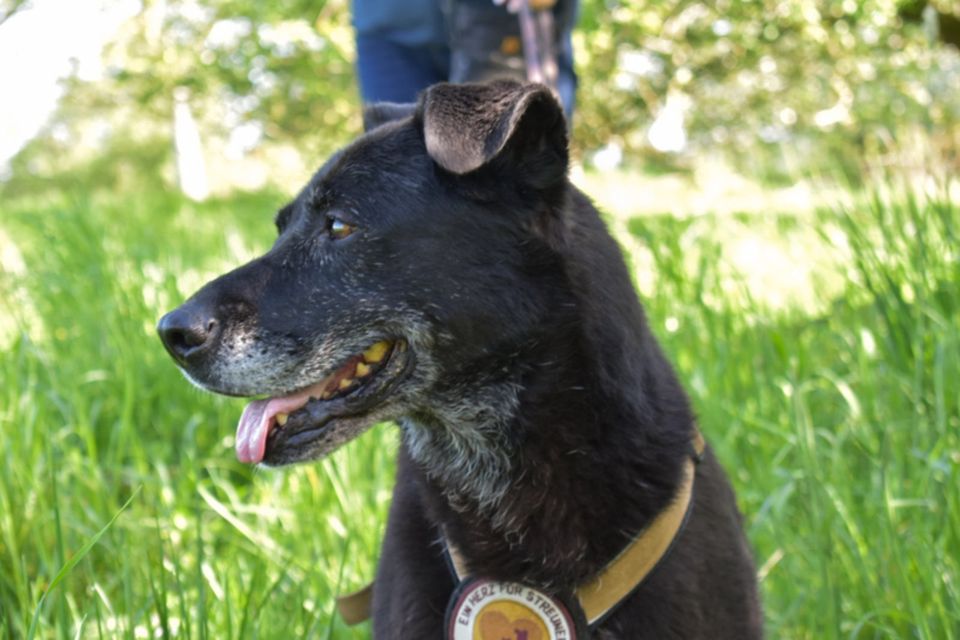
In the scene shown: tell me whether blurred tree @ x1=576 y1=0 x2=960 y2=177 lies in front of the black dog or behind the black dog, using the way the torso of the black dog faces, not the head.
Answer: behind

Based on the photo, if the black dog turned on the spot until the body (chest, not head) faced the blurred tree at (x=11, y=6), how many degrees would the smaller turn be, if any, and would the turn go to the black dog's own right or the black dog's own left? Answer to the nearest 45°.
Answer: approximately 135° to the black dog's own right

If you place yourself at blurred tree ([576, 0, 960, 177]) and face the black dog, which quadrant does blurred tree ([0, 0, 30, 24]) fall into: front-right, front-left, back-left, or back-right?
front-right

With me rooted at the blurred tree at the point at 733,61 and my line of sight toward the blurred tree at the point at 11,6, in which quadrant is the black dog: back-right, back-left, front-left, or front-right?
front-left

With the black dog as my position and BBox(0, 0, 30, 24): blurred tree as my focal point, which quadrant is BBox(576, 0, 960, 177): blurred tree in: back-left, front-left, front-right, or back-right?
front-right

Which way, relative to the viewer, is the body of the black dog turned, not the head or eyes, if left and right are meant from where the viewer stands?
facing the viewer and to the left of the viewer
